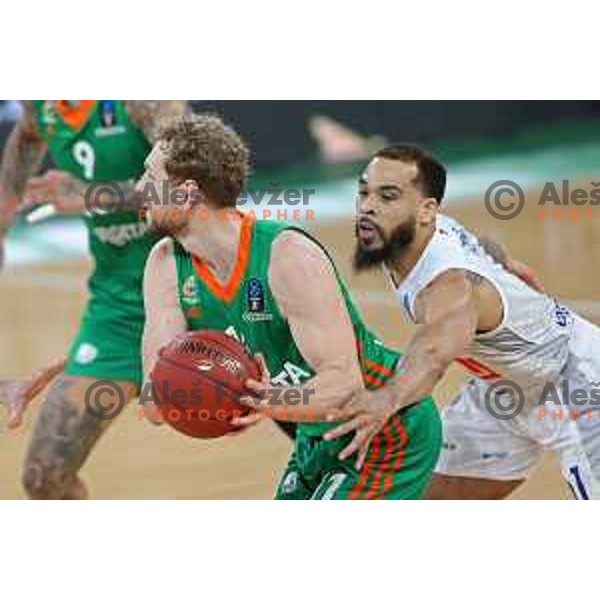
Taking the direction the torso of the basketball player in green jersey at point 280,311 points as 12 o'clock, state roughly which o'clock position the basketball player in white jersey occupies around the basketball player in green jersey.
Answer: The basketball player in white jersey is roughly at 7 o'clock from the basketball player in green jersey.

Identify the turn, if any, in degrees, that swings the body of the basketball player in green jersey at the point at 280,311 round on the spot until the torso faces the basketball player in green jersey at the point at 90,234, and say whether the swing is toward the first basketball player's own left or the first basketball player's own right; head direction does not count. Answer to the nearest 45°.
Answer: approximately 90° to the first basketball player's own right

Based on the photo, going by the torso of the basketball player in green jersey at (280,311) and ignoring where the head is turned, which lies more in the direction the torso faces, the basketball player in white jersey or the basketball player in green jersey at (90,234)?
the basketball player in green jersey

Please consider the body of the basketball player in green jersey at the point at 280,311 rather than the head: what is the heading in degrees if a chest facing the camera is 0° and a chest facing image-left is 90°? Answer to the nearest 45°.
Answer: approximately 45°

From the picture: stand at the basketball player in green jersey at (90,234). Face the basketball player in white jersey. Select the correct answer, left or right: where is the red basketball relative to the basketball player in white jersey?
right
